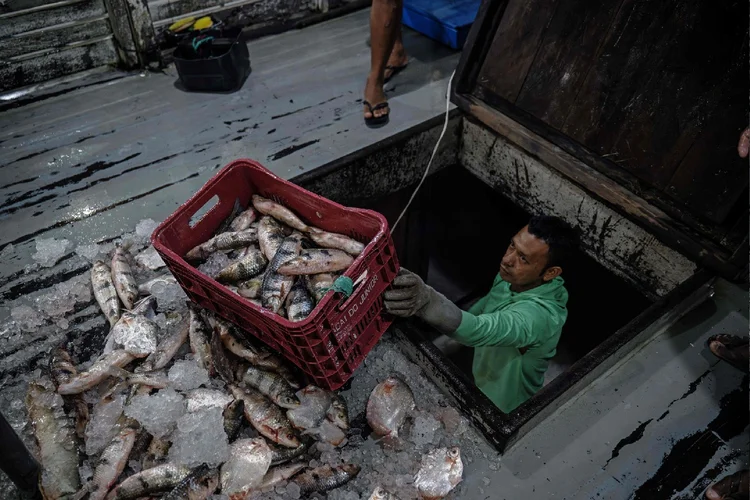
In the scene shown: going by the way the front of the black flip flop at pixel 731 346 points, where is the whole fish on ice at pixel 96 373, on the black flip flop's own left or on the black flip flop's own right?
on the black flip flop's own left

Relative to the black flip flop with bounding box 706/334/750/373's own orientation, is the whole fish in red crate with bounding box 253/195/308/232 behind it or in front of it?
in front

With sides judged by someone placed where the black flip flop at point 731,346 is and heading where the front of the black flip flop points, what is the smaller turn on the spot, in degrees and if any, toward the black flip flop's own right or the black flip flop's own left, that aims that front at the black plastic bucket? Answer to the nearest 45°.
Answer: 0° — it already faces it

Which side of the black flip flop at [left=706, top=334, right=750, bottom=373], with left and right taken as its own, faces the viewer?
left

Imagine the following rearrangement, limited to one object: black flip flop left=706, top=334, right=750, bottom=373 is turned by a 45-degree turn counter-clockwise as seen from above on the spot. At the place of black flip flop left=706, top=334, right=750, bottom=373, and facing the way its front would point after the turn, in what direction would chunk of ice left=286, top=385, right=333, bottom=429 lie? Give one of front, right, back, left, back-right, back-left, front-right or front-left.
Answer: front

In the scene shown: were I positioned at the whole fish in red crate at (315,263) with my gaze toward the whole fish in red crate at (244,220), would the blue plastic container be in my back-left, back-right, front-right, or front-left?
front-right

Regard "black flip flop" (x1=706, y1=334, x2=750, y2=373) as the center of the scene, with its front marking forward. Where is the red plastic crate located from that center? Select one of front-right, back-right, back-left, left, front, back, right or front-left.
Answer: front-left

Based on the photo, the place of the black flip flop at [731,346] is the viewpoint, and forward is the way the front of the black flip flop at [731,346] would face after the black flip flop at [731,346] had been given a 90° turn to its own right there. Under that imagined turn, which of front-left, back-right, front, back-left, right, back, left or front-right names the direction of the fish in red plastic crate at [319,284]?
back-left

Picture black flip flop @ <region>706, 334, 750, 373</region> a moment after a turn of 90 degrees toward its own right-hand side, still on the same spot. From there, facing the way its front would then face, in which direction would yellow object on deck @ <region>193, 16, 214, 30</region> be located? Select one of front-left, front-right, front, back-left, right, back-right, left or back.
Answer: left

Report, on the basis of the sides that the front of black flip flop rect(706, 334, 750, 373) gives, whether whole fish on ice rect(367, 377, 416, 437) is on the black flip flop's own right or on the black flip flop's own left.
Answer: on the black flip flop's own left

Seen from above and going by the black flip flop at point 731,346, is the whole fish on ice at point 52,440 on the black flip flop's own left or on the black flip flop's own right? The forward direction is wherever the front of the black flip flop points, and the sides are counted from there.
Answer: on the black flip flop's own left

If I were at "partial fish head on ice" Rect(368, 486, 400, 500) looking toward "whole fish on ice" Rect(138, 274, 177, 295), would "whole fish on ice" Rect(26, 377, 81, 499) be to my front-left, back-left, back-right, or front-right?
front-left

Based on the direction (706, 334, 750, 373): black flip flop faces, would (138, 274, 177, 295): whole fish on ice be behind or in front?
in front

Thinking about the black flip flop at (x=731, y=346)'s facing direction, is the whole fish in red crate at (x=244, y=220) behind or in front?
in front

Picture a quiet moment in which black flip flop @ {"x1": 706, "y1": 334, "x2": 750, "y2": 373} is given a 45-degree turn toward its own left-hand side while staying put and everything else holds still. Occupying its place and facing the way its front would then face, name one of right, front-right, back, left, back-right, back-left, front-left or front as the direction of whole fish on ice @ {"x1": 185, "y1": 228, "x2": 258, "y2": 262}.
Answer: front

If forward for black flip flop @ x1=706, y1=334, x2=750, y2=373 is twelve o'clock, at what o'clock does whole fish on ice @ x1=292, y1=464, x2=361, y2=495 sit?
The whole fish on ice is roughly at 10 o'clock from the black flip flop.

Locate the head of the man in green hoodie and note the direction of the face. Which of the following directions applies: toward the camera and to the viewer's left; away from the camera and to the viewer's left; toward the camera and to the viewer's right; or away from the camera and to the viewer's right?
toward the camera and to the viewer's left
